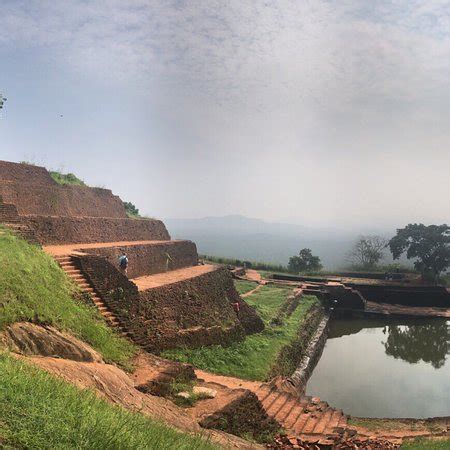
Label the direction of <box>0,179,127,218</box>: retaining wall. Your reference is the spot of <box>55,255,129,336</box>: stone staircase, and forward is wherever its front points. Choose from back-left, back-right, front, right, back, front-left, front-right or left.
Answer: back-left

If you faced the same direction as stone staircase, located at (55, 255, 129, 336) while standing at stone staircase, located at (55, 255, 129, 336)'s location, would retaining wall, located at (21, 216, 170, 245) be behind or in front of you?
behind

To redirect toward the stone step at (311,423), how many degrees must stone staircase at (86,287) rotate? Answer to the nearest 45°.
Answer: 0° — it already faces it

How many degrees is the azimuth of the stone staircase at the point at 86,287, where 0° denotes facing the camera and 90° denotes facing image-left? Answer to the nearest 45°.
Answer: approximately 315°

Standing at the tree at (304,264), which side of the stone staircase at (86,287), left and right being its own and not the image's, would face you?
left

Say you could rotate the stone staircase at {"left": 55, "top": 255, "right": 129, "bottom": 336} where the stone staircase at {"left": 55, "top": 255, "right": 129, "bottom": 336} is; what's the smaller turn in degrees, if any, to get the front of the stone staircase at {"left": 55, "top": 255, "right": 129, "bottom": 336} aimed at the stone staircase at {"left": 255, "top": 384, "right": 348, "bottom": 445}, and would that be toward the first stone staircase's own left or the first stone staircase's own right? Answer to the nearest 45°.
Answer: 0° — it already faces it

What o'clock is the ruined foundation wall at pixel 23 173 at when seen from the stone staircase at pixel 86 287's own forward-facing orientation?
The ruined foundation wall is roughly at 7 o'clock from the stone staircase.

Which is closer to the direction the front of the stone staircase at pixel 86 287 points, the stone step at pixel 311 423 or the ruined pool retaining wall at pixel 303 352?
the stone step
